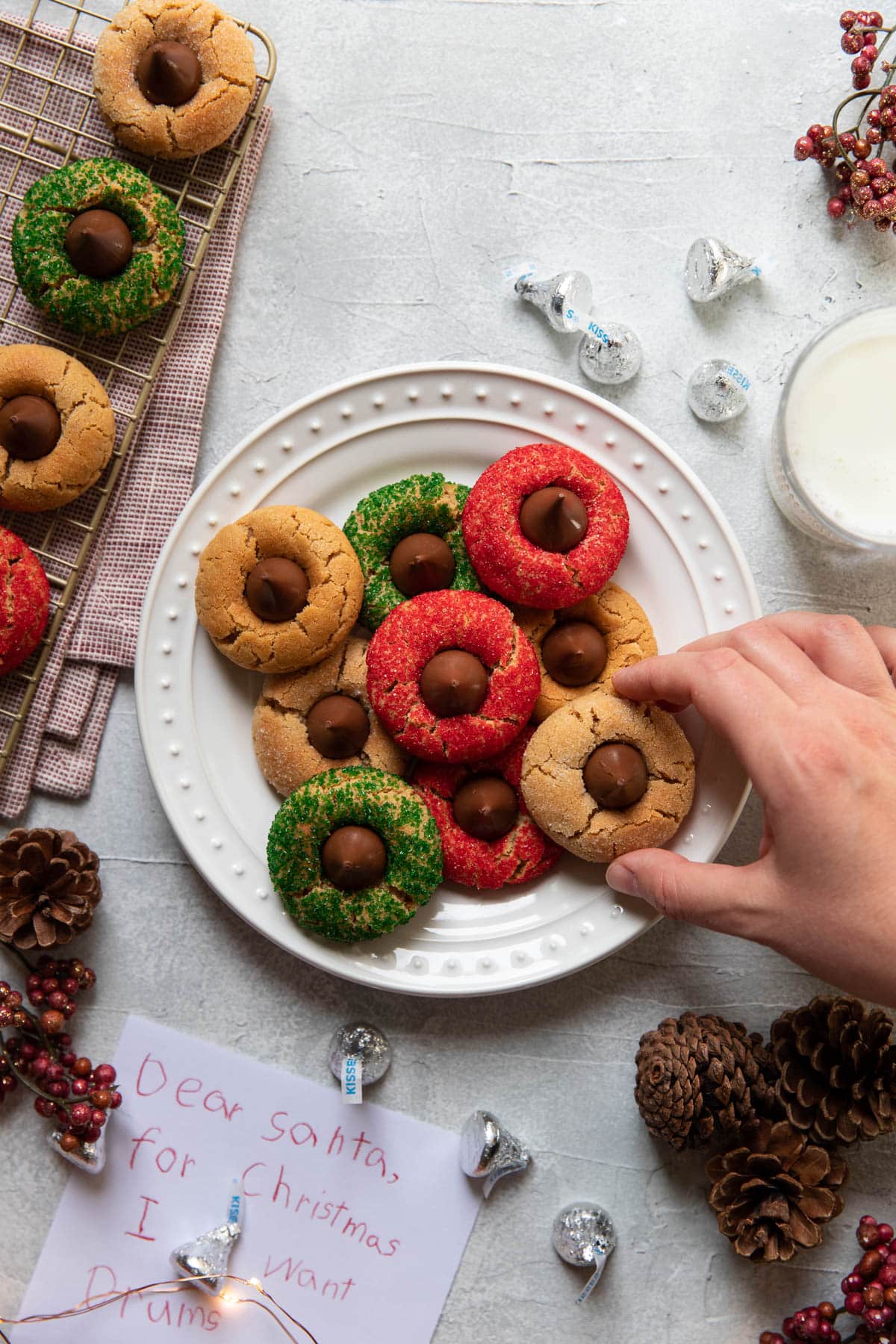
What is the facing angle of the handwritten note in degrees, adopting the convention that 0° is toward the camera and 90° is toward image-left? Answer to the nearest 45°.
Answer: approximately 0°
